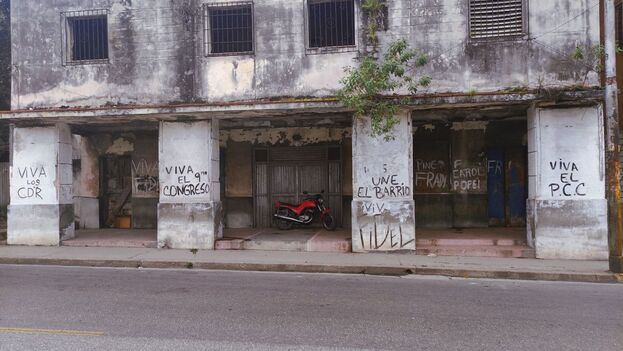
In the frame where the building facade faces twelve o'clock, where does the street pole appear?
The street pole is roughly at 10 o'clock from the building facade.

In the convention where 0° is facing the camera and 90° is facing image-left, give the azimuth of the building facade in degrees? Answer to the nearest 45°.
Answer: approximately 0°

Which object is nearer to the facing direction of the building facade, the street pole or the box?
the street pole

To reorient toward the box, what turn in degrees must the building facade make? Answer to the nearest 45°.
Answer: approximately 135° to its right
